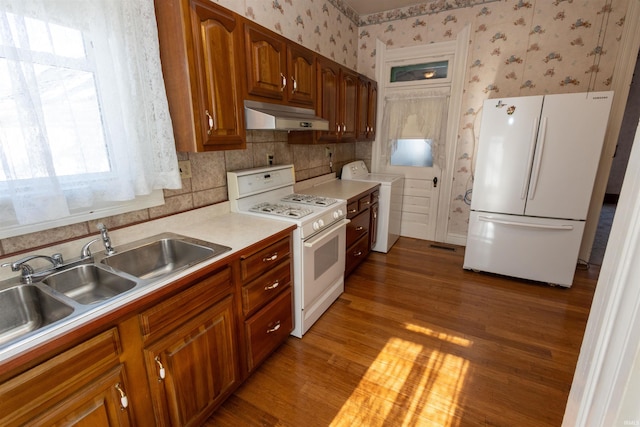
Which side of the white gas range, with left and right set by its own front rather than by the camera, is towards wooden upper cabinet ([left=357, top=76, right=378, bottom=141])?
left

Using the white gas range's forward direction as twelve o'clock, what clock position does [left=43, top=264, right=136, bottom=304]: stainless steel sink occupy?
The stainless steel sink is roughly at 3 o'clock from the white gas range.

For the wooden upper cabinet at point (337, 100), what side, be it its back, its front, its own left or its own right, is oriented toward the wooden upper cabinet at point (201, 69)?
right

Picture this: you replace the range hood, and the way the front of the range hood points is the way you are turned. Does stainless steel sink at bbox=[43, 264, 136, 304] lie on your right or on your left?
on your right

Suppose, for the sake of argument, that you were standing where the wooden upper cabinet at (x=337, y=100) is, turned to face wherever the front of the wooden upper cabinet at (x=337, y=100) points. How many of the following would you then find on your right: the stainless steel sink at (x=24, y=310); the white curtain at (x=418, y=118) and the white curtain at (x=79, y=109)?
2

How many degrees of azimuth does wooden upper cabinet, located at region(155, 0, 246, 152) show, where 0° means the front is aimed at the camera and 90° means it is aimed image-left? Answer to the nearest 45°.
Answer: approximately 315°

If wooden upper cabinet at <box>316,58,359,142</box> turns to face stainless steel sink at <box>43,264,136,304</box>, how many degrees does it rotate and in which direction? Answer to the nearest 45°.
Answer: approximately 90° to its right

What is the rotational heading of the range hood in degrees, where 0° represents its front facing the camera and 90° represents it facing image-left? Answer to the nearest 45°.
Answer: approximately 315°

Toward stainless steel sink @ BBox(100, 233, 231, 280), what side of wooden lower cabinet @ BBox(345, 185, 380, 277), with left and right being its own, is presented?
right

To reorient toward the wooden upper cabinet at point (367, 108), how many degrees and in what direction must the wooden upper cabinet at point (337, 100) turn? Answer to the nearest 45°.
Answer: approximately 90° to its left
